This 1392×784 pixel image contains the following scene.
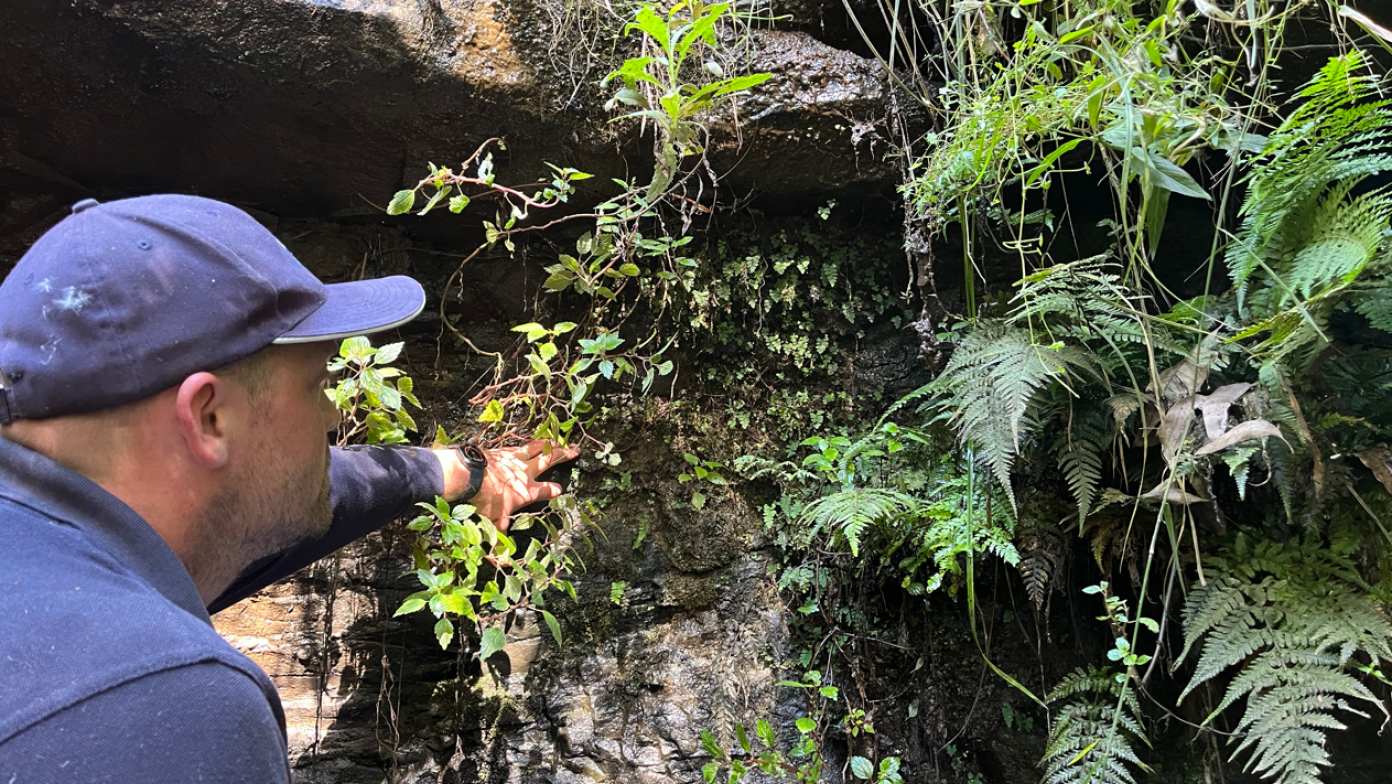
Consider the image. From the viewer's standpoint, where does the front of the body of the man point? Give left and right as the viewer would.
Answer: facing away from the viewer and to the right of the viewer

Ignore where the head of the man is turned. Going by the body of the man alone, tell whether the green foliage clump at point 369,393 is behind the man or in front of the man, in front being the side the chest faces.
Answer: in front

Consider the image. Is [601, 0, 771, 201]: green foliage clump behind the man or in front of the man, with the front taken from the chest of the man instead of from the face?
in front

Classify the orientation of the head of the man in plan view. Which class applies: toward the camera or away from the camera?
away from the camera

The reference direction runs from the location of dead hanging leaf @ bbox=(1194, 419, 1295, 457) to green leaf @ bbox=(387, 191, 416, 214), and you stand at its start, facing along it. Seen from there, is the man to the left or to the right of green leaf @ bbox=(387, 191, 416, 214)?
left
